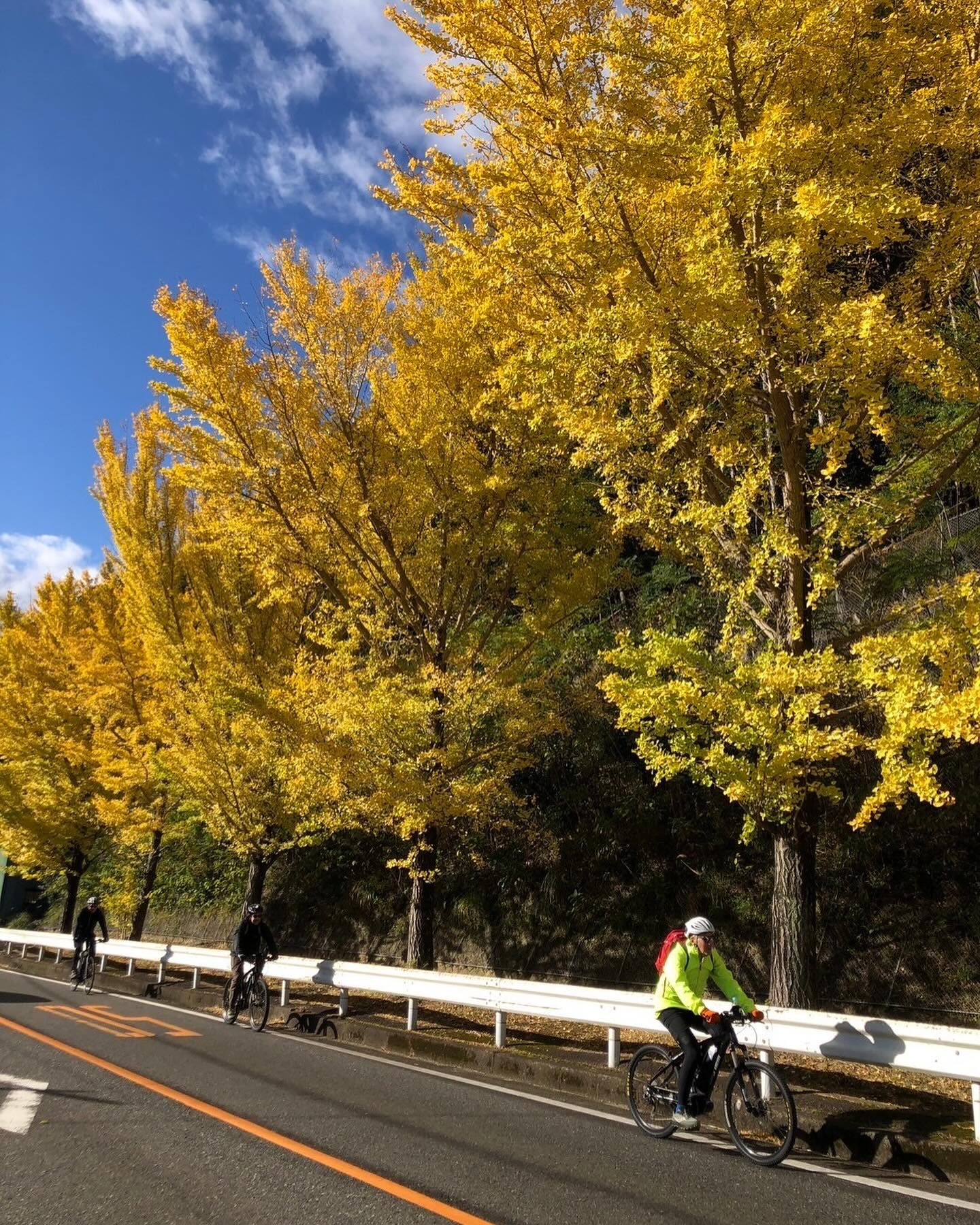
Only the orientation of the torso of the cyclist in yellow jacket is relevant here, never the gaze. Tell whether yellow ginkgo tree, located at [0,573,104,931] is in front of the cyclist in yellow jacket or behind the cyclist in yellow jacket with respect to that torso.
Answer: behind

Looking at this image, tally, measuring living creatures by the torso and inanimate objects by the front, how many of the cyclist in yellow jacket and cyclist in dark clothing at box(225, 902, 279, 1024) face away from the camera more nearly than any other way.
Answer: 0

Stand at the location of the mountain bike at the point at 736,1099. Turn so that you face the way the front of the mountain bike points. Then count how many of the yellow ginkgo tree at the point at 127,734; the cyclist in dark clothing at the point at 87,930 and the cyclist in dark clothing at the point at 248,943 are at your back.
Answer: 3

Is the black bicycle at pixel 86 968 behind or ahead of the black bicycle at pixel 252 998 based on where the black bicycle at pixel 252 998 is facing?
behind

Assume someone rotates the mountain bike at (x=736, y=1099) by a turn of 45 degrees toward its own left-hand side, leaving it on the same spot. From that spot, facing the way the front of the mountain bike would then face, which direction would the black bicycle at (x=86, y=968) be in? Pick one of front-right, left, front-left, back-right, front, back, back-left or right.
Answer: back-left

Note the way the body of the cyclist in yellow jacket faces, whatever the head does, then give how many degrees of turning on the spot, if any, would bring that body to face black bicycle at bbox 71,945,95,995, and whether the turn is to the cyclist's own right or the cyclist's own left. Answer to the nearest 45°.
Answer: approximately 180°

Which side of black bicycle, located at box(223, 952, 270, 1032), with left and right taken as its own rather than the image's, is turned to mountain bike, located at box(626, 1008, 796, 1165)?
front

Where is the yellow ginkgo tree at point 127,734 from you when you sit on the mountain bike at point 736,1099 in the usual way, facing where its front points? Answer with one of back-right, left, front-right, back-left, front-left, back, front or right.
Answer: back

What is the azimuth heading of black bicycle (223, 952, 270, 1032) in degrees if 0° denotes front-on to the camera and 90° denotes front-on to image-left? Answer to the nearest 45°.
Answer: approximately 315°

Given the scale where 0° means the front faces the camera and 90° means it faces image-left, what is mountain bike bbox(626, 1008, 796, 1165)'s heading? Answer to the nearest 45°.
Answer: approximately 315°

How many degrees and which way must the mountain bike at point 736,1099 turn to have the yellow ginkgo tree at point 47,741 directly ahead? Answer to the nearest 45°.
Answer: approximately 180°

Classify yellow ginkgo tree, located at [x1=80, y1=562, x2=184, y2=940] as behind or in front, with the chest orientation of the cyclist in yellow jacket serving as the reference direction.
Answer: behind
